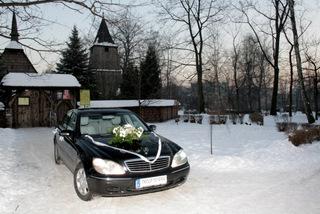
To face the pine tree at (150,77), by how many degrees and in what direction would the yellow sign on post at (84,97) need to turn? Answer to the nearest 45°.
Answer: approximately 135° to its left

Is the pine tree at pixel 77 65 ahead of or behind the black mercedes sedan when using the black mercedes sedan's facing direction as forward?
behind

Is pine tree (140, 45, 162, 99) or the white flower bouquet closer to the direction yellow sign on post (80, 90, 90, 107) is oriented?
the white flower bouquet

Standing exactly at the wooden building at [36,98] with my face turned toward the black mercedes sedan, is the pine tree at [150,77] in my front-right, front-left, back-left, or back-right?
back-left

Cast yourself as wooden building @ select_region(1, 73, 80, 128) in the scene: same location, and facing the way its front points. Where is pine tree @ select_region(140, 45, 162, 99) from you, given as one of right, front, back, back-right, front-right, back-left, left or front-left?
back-left

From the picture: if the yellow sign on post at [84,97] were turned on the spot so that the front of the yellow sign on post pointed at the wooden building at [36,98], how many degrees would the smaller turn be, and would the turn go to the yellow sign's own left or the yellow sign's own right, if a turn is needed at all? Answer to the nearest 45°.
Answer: approximately 135° to the yellow sign's own right

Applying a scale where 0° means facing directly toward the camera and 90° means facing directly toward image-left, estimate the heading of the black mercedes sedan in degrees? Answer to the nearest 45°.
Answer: approximately 315°

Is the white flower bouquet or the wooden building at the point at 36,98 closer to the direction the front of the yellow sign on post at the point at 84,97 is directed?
the white flower bouquet

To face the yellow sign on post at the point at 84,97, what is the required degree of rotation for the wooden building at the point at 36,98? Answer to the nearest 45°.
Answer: approximately 45° to its left

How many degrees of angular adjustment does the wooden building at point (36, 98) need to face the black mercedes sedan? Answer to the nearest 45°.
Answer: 0° — it already faces it

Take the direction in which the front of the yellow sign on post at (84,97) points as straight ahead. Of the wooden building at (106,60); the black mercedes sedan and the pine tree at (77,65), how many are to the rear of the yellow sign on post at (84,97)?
2
